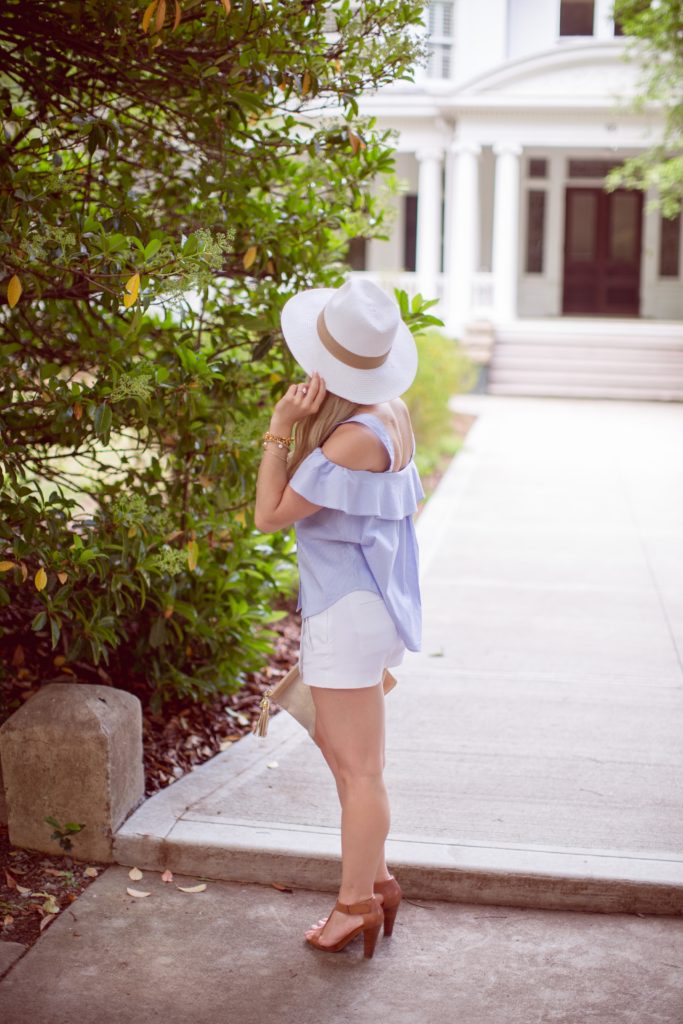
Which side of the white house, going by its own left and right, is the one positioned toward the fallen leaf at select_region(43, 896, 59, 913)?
front

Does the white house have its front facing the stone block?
yes

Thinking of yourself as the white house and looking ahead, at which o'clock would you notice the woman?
The woman is roughly at 12 o'clock from the white house.

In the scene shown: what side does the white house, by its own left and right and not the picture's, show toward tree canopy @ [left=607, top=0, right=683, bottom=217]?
front

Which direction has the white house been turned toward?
toward the camera

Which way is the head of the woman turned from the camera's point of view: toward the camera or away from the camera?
away from the camera

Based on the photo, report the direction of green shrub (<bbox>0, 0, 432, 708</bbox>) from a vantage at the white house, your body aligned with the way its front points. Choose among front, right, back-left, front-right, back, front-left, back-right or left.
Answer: front

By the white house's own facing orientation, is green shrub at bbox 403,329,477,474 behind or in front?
in front
